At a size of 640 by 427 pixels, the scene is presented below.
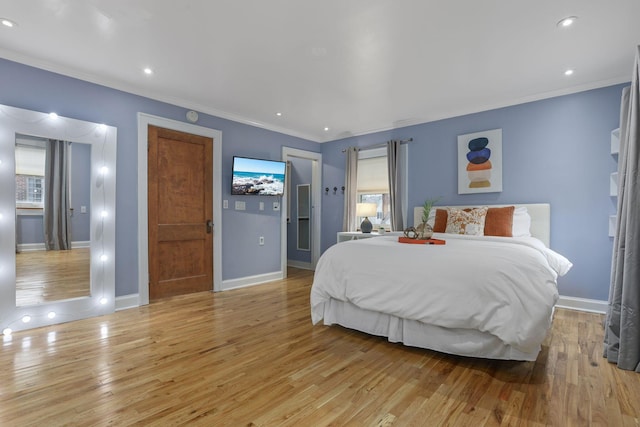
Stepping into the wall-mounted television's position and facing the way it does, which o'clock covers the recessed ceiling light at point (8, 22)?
The recessed ceiling light is roughly at 3 o'clock from the wall-mounted television.

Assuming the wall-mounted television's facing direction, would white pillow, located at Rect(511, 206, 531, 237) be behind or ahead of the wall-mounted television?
ahead

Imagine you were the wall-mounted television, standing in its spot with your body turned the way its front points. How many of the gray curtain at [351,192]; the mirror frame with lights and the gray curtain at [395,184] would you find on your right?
1

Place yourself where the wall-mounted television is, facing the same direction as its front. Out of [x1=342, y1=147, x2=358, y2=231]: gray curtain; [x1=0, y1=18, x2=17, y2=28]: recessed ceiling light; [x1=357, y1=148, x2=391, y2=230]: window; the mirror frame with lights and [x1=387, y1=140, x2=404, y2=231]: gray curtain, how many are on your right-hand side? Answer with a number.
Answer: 2

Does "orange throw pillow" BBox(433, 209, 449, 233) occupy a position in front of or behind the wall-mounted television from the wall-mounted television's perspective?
in front

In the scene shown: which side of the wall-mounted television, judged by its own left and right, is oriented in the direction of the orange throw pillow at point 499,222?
front

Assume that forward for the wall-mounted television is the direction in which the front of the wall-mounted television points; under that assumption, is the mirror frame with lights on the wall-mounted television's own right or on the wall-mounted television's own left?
on the wall-mounted television's own right

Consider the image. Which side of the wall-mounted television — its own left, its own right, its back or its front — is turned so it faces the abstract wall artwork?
front

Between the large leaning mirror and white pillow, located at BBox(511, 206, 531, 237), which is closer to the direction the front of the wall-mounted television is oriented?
the white pillow

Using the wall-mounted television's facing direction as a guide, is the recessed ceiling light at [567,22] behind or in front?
in front

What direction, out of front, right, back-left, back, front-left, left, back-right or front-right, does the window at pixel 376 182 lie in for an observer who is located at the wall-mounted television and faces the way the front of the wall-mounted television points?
front-left

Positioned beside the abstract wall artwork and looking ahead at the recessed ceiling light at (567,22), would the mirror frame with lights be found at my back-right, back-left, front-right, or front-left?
front-right
